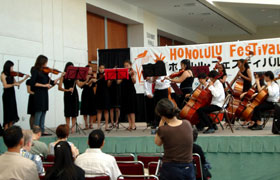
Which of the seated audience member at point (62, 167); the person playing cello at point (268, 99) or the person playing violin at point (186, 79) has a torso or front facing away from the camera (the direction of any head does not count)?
the seated audience member

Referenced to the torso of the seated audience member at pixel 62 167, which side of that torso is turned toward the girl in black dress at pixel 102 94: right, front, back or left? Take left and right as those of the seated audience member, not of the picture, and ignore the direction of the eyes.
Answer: front

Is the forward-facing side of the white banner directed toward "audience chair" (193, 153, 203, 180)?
yes

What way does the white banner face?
toward the camera

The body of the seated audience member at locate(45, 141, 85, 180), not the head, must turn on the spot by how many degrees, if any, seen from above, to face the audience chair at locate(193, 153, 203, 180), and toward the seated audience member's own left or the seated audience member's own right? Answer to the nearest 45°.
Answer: approximately 45° to the seated audience member's own right

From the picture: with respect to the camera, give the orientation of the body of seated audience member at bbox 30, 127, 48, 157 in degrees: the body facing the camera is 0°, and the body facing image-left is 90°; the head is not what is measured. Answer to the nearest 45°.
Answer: approximately 225°

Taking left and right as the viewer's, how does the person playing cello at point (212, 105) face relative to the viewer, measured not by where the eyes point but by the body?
facing to the left of the viewer

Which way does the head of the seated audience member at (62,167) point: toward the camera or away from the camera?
away from the camera

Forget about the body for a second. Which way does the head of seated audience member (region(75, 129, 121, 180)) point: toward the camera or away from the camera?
away from the camera

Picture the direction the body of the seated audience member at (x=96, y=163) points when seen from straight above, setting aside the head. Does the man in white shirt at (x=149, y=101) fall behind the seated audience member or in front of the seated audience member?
in front

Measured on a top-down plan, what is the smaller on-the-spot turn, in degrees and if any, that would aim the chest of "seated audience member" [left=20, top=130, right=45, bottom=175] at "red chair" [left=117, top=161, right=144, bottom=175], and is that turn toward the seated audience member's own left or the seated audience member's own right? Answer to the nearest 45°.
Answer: approximately 45° to the seated audience member's own right

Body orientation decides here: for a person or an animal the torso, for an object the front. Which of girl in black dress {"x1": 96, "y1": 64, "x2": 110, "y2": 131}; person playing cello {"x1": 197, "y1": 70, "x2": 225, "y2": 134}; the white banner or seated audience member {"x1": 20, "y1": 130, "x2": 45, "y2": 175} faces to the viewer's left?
the person playing cello

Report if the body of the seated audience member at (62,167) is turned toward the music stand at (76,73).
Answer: yes

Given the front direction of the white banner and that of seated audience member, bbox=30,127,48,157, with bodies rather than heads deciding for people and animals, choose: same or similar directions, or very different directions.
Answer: very different directions

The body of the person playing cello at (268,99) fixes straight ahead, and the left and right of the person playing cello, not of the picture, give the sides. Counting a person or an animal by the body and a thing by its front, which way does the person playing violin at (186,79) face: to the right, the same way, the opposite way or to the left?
the same way

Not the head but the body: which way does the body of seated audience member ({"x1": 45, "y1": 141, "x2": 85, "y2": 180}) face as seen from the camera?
away from the camera

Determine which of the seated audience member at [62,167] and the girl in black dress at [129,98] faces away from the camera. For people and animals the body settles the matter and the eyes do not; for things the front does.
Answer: the seated audience member

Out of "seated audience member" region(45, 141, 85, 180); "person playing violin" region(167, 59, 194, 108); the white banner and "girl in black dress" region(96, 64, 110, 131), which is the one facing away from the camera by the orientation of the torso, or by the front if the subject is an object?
the seated audience member

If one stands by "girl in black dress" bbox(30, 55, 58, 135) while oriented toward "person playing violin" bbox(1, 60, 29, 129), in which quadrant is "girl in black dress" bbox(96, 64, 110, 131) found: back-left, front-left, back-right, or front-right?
back-right
